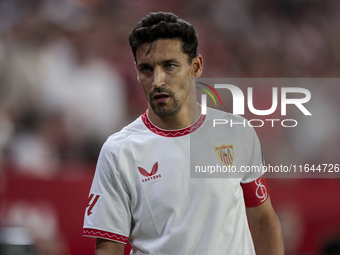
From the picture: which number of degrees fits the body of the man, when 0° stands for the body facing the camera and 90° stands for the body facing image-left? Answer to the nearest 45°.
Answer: approximately 0°

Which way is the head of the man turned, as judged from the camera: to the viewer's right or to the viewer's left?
to the viewer's left
